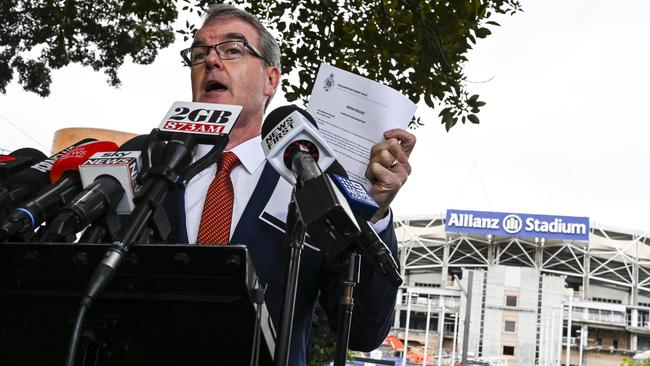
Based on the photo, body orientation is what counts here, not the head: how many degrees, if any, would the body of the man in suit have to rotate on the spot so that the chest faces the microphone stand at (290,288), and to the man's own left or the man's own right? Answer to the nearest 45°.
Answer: approximately 45° to the man's own left

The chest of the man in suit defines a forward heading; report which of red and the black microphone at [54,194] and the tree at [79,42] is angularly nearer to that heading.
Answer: the red and black microphone

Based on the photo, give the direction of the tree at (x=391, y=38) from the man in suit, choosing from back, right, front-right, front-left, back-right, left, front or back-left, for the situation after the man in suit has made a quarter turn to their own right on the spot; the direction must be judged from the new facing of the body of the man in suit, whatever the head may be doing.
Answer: front-right

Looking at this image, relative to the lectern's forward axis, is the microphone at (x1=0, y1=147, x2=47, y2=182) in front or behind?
behind

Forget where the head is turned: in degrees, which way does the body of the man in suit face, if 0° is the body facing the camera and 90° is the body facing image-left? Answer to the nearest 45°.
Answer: approximately 45°

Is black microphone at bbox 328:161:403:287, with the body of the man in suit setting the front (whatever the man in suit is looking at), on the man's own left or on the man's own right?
on the man's own left
